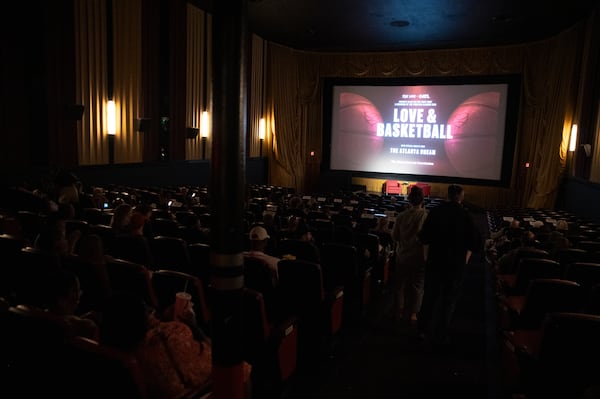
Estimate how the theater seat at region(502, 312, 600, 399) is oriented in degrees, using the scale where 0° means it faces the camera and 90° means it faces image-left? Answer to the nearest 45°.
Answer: approximately 135°

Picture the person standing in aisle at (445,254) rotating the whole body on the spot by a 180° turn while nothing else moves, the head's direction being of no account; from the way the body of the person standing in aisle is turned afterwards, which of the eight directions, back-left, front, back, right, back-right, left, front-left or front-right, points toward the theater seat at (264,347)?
front-right

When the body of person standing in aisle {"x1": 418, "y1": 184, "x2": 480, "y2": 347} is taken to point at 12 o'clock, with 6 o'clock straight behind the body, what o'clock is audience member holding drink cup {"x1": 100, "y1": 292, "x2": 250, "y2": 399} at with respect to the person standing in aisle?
The audience member holding drink cup is roughly at 7 o'clock from the person standing in aisle.

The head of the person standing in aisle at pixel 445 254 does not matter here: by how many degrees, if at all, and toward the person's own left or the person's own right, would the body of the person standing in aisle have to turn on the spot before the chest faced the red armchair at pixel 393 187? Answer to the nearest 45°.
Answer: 0° — they already face it

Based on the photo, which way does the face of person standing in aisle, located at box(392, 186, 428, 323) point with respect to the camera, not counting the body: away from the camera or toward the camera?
away from the camera

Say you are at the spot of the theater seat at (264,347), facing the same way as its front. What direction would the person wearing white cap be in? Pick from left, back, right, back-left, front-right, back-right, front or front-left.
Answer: front-left

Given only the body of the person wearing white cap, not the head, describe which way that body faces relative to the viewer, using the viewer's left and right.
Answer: facing away from the viewer and to the right of the viewer

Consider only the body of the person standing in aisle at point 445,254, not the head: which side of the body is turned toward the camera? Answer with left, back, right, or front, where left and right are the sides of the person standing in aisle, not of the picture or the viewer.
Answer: back

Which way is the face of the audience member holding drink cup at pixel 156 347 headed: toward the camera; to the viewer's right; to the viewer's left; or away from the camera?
away from the camera

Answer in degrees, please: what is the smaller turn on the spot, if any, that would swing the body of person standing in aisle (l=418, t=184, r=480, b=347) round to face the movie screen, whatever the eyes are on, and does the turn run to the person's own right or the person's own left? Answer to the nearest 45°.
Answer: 0° — they already face it

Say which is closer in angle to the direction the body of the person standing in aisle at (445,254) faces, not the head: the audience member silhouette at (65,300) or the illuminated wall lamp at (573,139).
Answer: the illuminated wall lamp

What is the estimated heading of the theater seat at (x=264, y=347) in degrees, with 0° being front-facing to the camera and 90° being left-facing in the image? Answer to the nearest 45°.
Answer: approximately 225°
